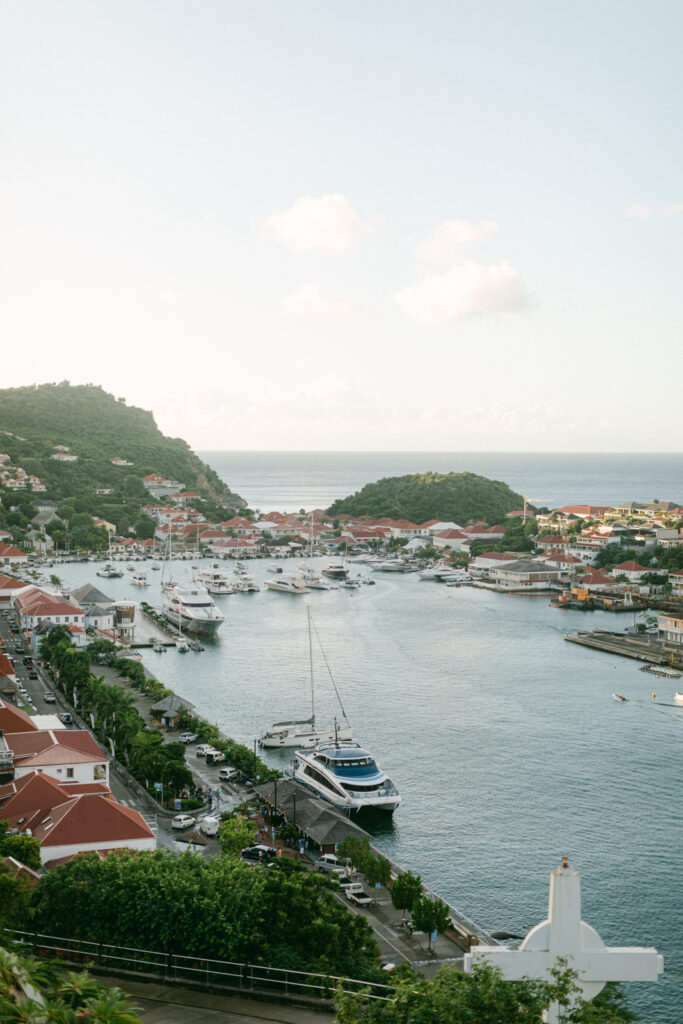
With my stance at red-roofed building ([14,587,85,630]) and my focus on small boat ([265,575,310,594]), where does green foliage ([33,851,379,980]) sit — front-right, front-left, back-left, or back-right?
back-right

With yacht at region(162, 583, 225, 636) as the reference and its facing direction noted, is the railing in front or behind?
in front

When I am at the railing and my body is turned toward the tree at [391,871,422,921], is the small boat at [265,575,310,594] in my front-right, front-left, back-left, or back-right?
front-left

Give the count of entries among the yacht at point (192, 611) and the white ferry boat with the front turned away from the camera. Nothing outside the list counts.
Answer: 0

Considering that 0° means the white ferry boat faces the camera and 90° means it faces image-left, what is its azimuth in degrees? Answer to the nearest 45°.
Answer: approximately 315°

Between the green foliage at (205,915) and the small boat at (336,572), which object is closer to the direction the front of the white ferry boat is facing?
the green foliage

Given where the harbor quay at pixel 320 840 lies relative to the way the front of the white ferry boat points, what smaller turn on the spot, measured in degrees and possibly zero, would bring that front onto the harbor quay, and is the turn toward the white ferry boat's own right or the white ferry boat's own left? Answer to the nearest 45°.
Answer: approximately 45° to the white ferry boat's own right

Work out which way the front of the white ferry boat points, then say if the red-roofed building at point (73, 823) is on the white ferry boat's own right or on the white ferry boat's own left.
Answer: on the white ferry boat's own right

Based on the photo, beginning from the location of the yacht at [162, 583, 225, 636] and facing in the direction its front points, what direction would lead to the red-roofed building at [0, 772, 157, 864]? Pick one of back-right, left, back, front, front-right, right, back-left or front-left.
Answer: front-right
